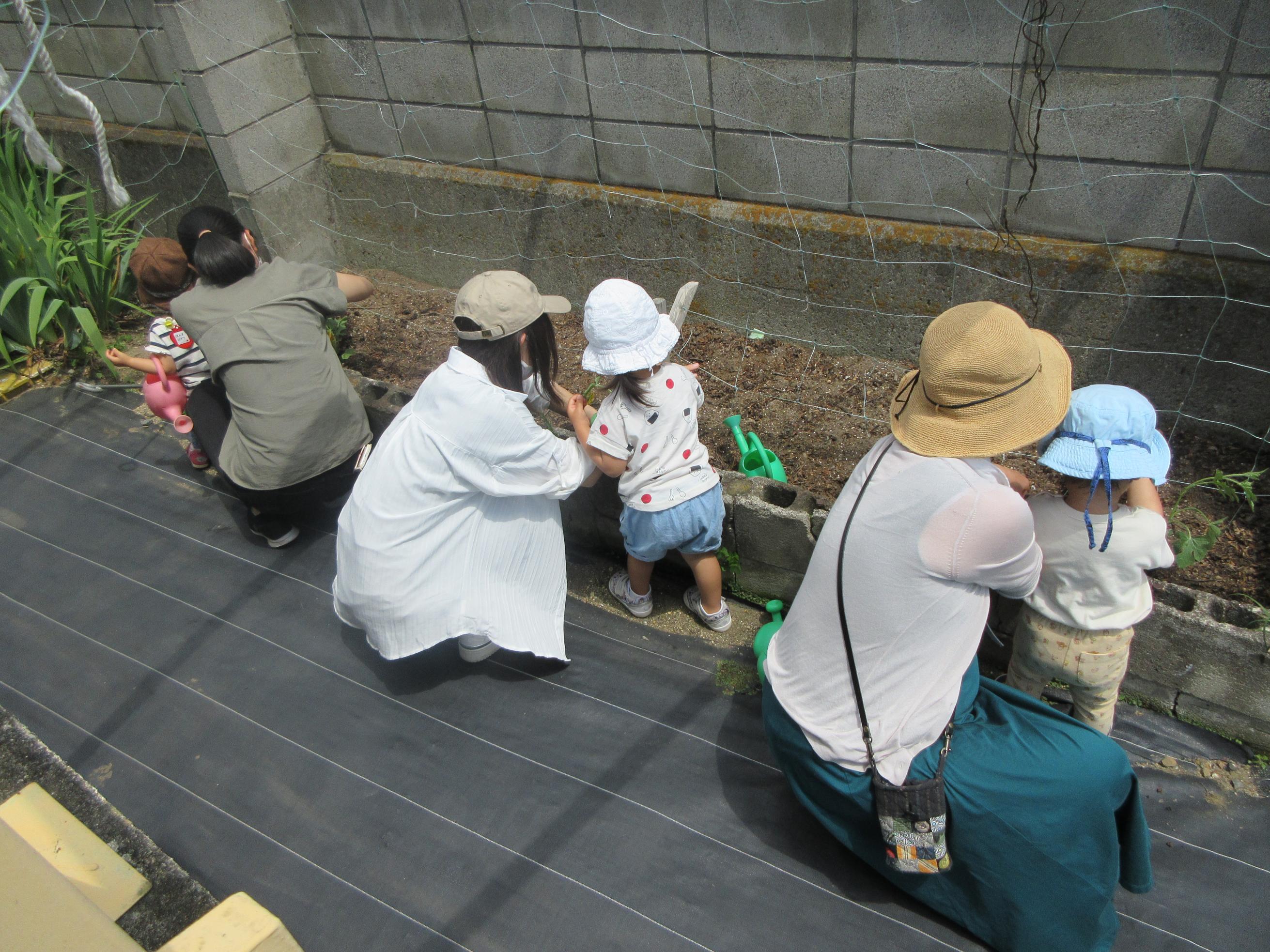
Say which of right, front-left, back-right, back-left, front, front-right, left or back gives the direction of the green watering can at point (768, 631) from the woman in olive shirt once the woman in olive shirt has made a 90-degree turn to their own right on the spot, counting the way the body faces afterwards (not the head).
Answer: front-right

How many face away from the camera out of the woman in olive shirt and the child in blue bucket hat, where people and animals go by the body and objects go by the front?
2

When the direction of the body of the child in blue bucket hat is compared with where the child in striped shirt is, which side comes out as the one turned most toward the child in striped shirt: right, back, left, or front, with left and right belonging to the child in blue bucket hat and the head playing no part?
left

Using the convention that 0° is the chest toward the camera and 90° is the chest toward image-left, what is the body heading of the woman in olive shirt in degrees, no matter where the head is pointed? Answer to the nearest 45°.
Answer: approximately 180°

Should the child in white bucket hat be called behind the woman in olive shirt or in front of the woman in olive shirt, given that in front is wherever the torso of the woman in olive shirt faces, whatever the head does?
behind

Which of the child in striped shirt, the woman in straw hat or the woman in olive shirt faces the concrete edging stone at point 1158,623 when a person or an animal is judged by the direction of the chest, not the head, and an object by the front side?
the woman in straw hat

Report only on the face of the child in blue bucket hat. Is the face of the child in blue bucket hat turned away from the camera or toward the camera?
away from the camera

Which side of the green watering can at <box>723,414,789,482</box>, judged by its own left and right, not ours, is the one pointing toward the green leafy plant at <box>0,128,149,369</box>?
front

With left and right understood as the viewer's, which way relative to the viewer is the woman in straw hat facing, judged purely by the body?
facing away from the viewer and to the right of the viewer

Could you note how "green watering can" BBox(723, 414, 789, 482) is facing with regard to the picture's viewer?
facing away from the viewer and to the left of the viewer

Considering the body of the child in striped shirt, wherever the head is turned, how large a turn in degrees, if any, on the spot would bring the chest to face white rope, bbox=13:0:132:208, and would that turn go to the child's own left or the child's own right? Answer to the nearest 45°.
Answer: approximately 45° to the child's own right

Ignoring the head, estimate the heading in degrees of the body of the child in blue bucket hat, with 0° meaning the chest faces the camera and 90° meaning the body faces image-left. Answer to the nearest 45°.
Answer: approximately 180°

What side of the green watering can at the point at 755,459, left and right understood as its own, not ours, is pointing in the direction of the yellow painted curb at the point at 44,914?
left

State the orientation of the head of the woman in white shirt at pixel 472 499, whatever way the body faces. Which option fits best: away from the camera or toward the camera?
away from the camera
